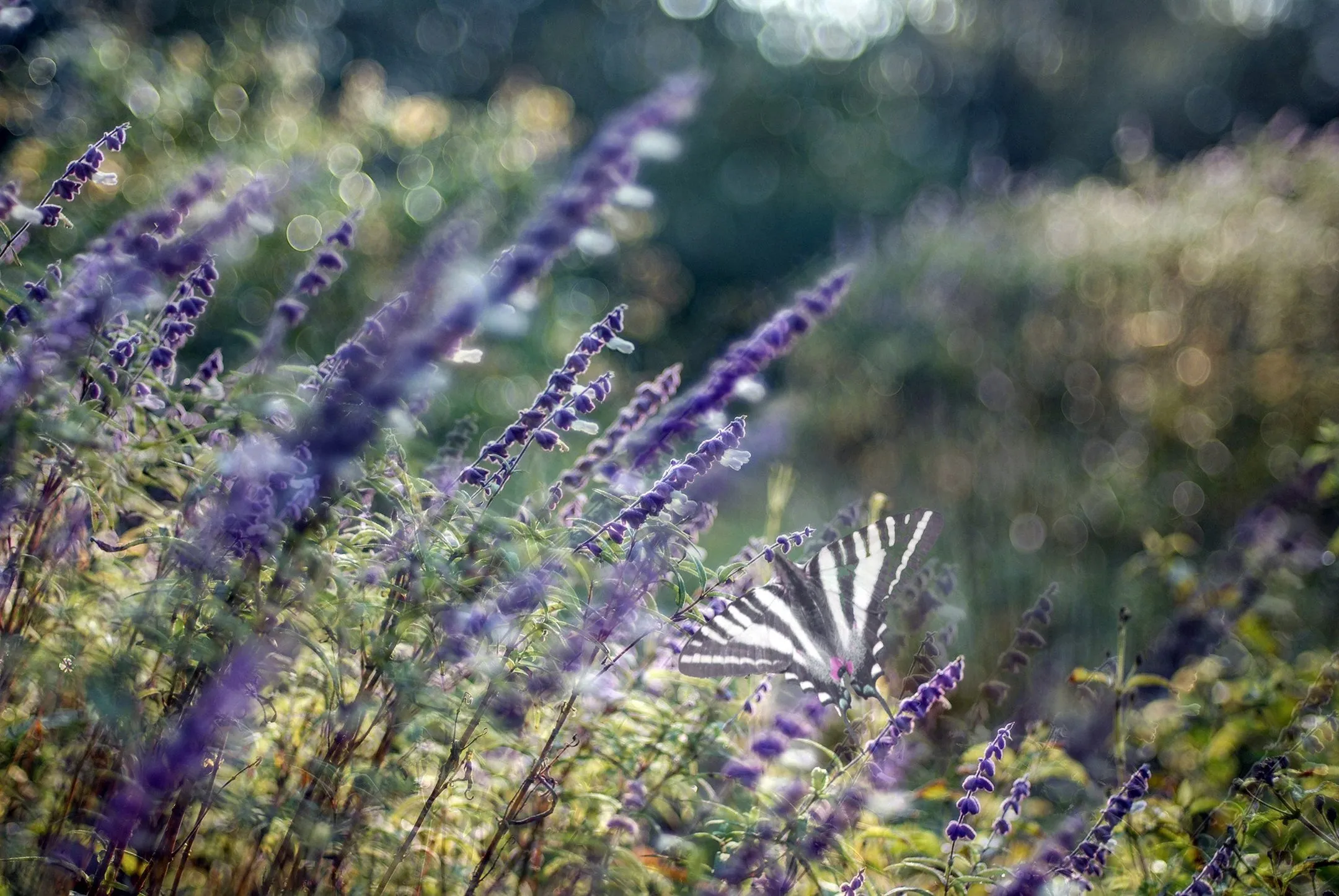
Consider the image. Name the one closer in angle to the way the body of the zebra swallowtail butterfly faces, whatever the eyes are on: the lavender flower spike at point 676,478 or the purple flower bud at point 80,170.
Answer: the purple flower bud
